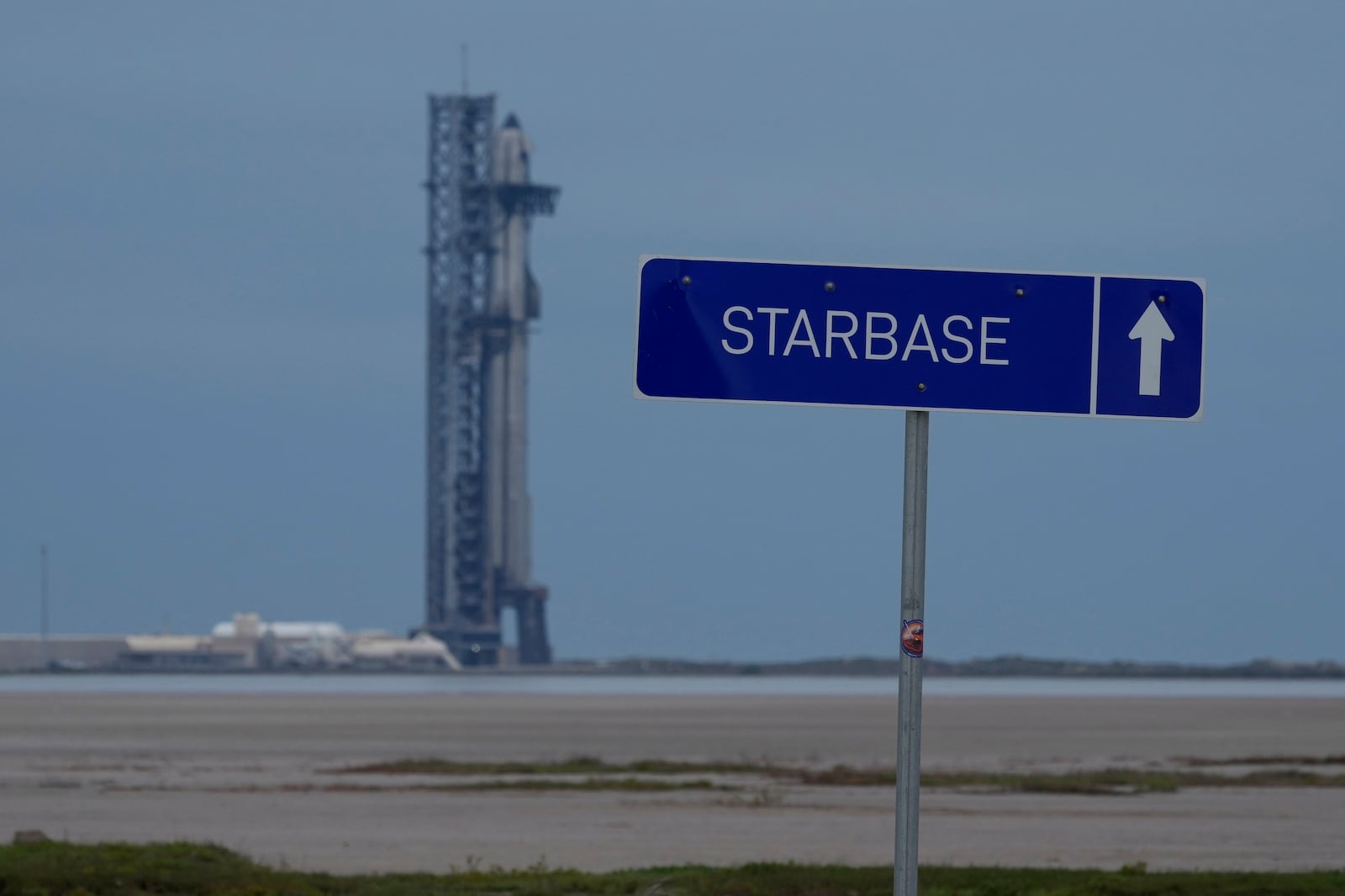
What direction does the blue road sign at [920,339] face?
toward the camera
